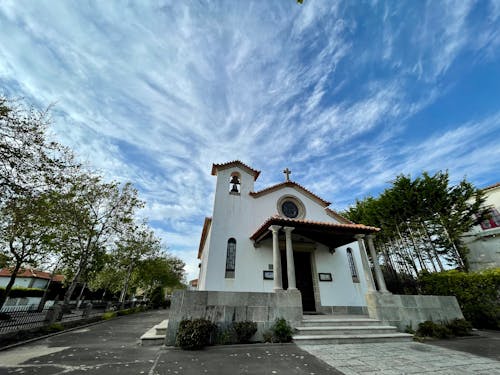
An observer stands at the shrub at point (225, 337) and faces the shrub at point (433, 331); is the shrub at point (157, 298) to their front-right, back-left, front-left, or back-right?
back-left

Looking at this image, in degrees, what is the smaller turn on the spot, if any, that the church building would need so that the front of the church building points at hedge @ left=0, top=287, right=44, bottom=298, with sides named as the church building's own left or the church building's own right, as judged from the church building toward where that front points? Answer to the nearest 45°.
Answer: approximately 135° to the church building's own right

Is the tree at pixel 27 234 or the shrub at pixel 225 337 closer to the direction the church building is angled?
the shrub

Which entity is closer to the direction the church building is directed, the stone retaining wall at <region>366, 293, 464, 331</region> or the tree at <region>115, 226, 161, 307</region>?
the stone retaining wall

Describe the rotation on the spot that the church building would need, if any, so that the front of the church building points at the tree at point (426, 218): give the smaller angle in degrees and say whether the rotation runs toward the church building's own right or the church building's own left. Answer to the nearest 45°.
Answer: approximately 90° to the church building's own left

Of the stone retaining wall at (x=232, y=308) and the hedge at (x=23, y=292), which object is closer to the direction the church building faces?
the stone retaining wall

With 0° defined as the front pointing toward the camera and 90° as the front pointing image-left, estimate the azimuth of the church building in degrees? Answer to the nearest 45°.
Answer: approximately 315°
